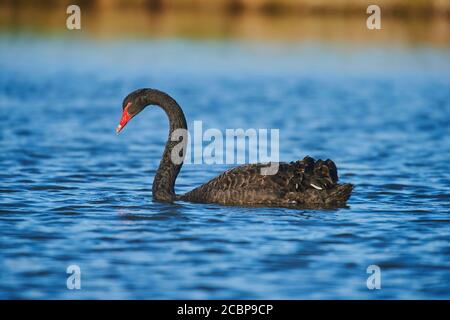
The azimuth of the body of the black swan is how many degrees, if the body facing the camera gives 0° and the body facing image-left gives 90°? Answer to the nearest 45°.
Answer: approximately 90°
